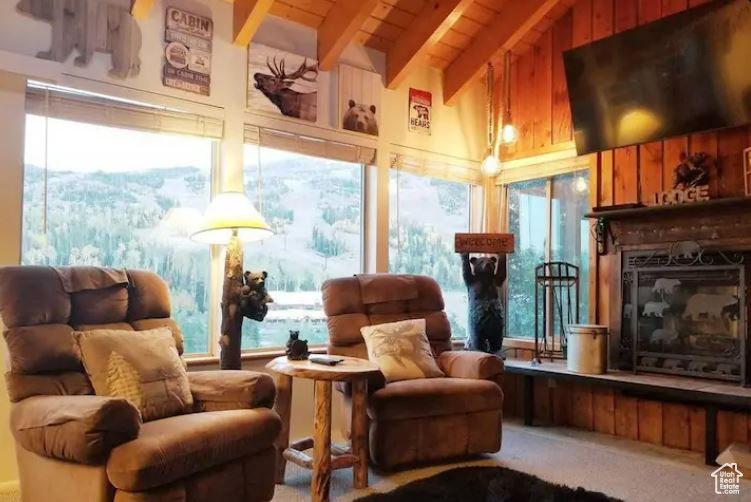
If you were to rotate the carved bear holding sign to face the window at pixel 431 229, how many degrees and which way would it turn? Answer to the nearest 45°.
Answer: approximately 135° to its right

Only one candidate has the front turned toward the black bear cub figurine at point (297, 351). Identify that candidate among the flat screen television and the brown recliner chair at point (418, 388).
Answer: the flat screen television

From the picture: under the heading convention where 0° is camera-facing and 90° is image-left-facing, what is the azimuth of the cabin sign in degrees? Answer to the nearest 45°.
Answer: approximately 315°

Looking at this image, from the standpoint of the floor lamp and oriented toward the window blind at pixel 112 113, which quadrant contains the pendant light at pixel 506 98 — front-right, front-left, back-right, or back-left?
back-right

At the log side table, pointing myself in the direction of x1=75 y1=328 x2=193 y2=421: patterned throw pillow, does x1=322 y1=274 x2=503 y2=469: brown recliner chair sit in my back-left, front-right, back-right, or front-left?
back-right

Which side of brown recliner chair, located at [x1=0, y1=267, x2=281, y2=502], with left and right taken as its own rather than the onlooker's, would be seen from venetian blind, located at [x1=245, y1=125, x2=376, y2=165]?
left
